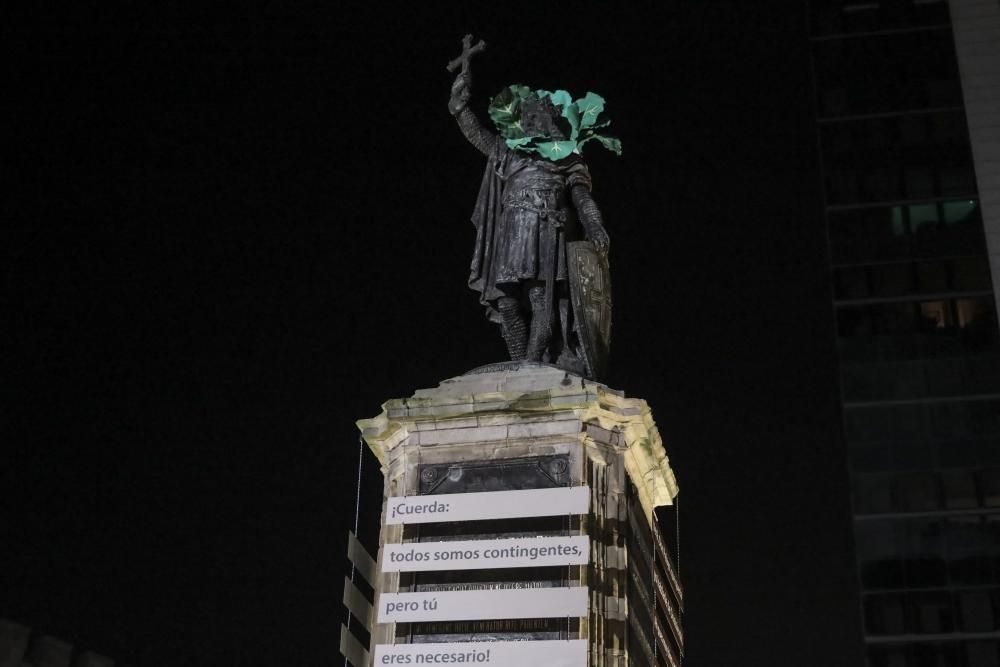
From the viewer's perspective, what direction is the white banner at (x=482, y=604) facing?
toward the camera

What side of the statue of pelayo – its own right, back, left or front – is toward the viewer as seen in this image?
front

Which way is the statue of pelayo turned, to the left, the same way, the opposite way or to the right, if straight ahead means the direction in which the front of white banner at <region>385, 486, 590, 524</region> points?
the same way

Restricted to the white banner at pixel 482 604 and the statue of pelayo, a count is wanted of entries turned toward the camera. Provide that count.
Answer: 2

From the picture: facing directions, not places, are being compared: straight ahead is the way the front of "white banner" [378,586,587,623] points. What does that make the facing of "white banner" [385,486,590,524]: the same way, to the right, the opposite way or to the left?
the same way

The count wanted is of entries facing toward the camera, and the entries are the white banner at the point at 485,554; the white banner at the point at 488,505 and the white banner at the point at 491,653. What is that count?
3

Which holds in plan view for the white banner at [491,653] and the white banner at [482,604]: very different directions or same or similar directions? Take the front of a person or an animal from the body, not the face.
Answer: same or similar directions

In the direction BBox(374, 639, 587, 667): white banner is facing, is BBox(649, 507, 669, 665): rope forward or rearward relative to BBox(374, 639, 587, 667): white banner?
rearward

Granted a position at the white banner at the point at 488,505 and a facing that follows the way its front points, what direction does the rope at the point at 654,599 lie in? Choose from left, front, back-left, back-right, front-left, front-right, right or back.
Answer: back-left

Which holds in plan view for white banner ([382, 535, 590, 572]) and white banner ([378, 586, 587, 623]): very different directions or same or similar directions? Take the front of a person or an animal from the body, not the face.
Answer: same or similar directions
